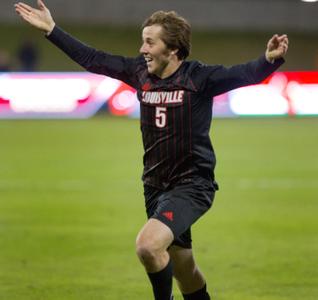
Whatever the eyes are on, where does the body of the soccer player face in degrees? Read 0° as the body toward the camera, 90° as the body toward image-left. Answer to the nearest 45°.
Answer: approximately 45°

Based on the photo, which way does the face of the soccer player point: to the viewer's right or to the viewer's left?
to the viewer's left
